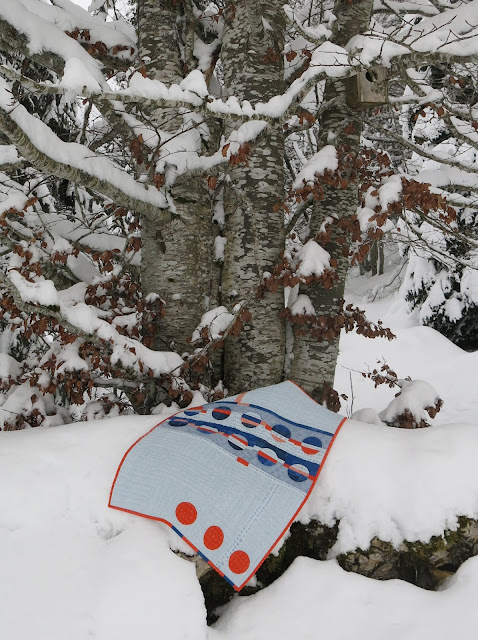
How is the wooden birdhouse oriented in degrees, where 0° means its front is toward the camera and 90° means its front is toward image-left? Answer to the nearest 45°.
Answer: approximately 315°

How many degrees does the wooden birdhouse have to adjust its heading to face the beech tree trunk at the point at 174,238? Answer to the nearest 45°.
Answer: approximately 135° to its right
